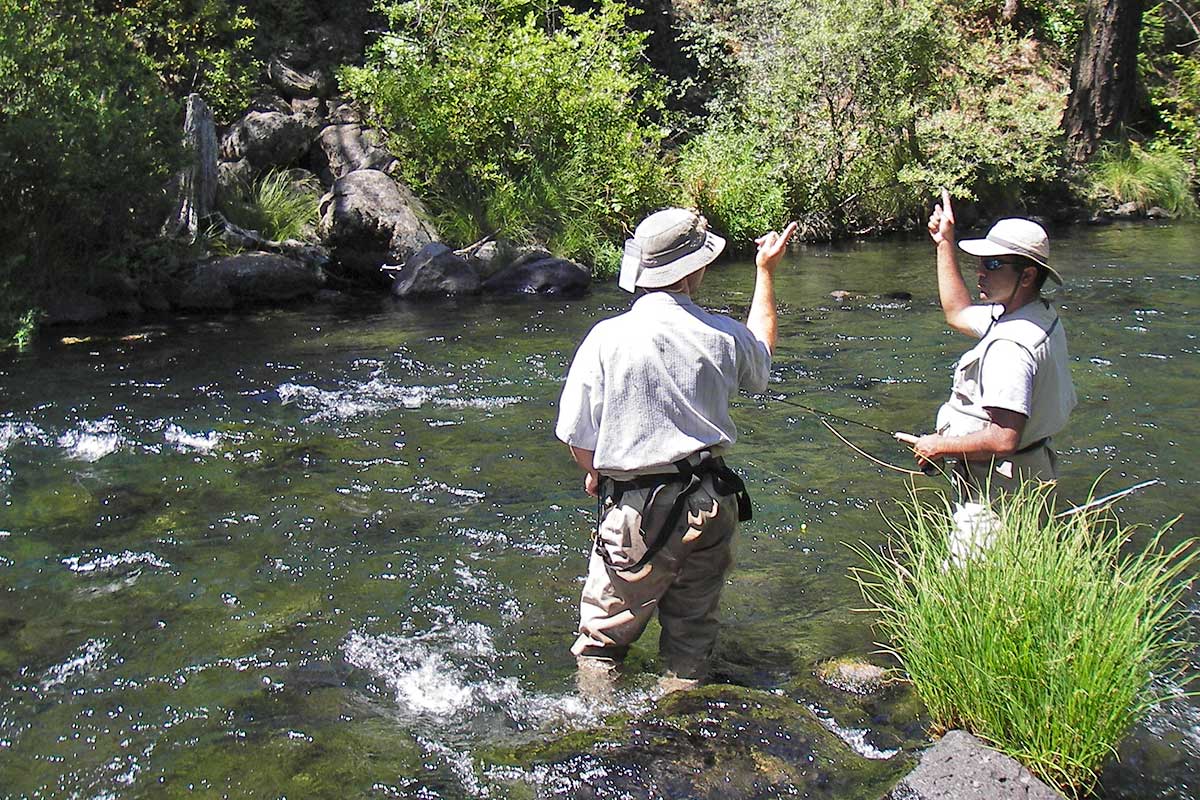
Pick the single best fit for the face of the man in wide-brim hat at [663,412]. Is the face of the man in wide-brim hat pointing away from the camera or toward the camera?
away from the camera

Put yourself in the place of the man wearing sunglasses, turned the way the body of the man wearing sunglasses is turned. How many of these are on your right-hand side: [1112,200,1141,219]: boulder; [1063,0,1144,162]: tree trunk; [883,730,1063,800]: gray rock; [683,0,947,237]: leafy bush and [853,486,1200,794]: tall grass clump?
3

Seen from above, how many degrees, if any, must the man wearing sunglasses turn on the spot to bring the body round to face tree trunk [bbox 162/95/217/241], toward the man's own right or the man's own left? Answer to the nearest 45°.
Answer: approximately 45° to the man's own right

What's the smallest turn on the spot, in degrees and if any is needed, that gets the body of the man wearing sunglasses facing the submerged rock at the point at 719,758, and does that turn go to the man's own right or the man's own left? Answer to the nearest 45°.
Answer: approximately 45° to the man's own left

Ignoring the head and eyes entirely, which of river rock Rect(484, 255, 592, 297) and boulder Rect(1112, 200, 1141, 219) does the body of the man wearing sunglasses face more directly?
the river rock

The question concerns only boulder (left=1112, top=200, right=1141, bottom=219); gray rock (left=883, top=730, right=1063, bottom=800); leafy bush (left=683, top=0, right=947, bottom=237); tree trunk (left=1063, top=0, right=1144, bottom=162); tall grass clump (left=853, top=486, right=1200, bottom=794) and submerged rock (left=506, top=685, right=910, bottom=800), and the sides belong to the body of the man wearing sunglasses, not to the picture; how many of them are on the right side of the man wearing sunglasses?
3

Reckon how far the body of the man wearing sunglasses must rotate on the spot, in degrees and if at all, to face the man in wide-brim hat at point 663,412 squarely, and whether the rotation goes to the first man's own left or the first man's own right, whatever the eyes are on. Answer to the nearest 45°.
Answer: approximately 45° to the first man's own left

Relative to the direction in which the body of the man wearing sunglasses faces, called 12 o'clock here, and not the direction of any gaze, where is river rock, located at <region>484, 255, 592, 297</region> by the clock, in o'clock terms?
The river rock is roughly at 2 o'clock from the man wearing sunglasses.

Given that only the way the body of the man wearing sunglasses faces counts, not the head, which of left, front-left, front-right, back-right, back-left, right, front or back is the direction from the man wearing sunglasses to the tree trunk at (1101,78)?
right

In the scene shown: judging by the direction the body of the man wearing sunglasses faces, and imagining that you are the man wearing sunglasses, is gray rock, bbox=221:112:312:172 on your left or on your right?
on your right

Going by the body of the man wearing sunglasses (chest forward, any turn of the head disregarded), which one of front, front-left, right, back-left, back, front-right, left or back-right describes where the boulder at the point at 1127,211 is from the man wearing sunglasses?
right

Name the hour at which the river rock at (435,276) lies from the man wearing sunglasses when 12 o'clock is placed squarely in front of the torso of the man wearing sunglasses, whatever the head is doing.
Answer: The river rock is roughly at 2 o'clock from the man wearing sunglasses.

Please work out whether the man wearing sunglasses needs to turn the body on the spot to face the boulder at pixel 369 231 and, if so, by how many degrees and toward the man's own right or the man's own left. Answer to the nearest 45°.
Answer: approximately 45° to the man's own right

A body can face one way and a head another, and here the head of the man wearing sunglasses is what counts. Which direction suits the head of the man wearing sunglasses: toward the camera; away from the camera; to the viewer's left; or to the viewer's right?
to the viewer's left

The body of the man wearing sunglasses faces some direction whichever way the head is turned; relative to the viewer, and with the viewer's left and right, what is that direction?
facing to the left of the viewer

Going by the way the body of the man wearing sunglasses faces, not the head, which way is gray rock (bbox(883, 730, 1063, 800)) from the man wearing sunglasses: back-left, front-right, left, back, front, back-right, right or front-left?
left

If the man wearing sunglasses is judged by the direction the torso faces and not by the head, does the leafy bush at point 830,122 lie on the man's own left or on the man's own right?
on the man's own right
